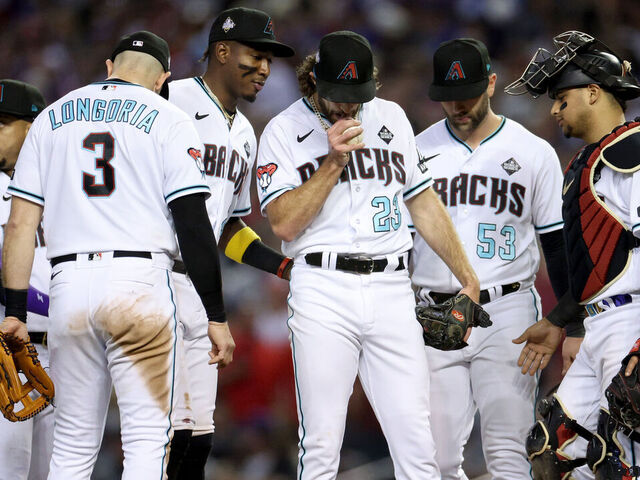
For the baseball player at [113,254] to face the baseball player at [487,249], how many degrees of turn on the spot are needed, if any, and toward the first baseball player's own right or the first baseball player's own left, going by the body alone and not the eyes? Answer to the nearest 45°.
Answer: approximately 90° to the first baseball player's own right

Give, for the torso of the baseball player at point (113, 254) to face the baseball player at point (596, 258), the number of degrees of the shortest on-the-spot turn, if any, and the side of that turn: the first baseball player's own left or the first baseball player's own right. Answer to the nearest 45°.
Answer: approximately 90° to the first baseball player's own right

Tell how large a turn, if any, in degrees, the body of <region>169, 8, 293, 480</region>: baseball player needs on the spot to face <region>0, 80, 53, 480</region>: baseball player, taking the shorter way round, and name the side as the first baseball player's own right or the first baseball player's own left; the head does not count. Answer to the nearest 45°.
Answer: approximately 135° to the first baseball player's own right

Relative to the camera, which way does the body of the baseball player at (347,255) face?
toward the camera

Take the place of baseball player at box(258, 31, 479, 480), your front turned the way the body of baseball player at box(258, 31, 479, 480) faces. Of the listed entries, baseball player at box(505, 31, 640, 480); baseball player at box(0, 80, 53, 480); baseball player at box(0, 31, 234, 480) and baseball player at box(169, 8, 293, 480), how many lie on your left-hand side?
1

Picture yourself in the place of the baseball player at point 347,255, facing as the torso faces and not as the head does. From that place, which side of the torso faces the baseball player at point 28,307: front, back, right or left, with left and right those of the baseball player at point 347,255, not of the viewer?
right

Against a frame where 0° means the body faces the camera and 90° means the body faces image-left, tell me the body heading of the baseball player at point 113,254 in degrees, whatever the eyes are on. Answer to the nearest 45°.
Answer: approximately 180°

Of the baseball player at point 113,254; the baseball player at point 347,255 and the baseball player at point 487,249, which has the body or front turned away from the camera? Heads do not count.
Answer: the baseball player at point 113,254

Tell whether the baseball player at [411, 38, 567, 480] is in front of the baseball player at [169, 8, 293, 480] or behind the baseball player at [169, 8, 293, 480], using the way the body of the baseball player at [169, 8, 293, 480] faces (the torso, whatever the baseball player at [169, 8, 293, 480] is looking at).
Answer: in front
